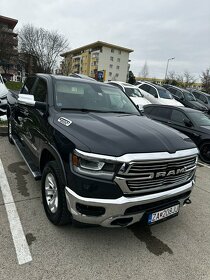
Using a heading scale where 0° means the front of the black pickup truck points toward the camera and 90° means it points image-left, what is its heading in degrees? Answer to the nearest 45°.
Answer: approximately 315°

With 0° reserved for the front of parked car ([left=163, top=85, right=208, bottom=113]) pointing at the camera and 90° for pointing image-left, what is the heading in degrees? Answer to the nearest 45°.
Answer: approximately 315°

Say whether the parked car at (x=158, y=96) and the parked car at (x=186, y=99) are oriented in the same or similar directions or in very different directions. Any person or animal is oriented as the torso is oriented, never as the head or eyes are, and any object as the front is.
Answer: same or similar directions

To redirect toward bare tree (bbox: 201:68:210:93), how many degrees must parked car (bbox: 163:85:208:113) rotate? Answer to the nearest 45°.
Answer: approximately 135° to its left

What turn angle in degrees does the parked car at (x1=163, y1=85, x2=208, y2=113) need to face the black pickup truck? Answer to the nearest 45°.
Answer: approximately 45° to its right

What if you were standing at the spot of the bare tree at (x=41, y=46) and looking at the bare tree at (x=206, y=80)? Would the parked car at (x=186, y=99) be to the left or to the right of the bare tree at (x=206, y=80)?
right

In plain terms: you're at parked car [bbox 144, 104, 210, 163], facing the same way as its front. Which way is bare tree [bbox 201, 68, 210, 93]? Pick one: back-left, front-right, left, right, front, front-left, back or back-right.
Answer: back-left

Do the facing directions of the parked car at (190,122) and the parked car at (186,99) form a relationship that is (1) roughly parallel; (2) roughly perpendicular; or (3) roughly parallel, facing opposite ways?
roughly parallel

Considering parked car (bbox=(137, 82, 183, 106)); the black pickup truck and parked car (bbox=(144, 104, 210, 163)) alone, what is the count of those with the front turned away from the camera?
0

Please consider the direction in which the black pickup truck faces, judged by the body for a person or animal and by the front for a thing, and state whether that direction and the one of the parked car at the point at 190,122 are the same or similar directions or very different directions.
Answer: same or similar directions

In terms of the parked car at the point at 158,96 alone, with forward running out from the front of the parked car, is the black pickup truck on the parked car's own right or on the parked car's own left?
on the parked car's own right

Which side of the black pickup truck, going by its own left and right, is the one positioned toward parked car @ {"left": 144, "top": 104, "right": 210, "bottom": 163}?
left

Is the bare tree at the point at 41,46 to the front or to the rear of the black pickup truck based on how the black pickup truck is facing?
to the rear

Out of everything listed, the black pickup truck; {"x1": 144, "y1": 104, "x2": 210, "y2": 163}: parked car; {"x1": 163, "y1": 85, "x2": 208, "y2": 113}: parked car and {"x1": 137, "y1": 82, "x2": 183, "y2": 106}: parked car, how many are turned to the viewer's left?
0

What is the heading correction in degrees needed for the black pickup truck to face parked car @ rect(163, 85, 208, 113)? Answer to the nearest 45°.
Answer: approximately 135° to its left

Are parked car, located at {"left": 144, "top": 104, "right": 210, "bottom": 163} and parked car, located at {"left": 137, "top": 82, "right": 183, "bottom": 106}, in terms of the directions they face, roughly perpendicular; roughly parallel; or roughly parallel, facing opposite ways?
roughly parallel
